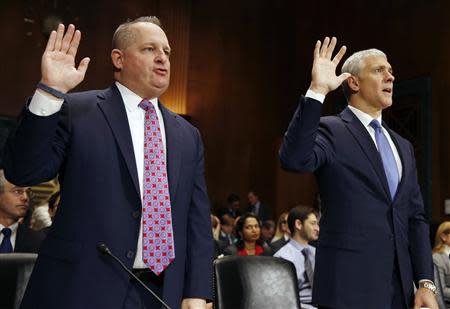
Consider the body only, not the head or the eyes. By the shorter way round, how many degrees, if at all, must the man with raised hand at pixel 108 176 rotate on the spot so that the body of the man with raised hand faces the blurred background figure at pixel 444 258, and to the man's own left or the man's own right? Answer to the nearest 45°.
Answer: approximately 90° to the man's own left

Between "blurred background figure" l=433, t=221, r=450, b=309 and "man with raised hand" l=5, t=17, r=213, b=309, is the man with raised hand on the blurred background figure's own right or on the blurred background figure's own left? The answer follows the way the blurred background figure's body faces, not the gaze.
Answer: on the blurred background figure's own right

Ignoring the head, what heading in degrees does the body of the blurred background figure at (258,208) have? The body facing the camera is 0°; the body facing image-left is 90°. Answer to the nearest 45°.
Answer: approximately 45°

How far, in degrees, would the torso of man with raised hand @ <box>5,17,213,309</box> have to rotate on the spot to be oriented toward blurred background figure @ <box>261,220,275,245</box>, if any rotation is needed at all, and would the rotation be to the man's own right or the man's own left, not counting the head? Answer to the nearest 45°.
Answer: approximately 135° to the man's own left

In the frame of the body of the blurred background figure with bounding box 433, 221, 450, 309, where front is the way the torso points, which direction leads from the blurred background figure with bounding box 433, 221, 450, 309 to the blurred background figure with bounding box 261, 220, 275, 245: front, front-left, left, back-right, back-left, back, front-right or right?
back
